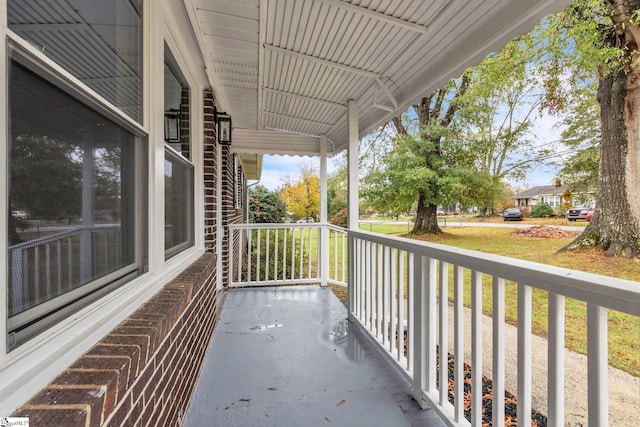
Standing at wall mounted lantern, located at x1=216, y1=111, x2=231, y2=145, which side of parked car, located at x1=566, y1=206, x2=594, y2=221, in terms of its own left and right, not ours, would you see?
front

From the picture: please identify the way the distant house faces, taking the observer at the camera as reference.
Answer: facing the viewer and to the left of the viewer

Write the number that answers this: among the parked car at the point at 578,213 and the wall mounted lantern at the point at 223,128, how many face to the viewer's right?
1

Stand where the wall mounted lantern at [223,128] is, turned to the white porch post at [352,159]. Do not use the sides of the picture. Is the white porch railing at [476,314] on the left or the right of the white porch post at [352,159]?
right

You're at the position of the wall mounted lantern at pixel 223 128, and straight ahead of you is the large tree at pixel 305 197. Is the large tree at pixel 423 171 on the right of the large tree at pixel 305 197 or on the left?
right

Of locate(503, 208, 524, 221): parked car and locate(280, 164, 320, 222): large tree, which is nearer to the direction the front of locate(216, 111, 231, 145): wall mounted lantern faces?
the parked car

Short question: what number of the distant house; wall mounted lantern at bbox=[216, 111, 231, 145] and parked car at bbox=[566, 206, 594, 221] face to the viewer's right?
1

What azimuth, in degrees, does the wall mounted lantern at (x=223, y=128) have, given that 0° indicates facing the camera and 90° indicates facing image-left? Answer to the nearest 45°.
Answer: approximately 270°

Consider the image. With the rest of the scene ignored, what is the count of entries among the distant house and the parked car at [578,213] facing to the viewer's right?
0

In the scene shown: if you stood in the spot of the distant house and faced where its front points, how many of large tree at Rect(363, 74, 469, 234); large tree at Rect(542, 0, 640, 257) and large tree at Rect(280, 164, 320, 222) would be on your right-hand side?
2

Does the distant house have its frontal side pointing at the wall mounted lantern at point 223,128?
yes

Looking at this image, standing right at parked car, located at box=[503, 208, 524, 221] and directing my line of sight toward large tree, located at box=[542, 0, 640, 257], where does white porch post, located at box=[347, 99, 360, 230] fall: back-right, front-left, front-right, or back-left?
front-right

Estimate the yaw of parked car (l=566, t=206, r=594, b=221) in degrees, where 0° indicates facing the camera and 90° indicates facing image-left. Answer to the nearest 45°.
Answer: approximately 45°
